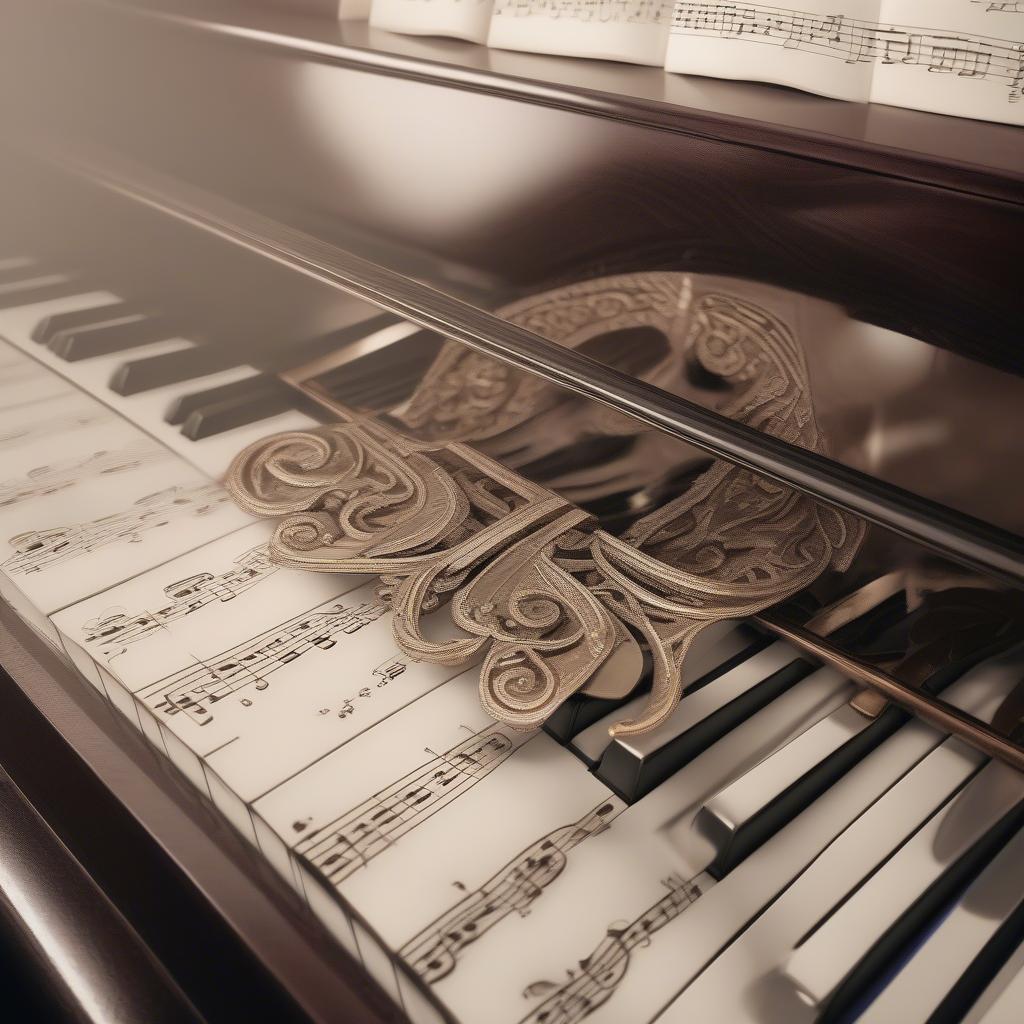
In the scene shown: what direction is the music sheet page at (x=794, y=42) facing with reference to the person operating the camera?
facing the viewer and to the left of the viewer
